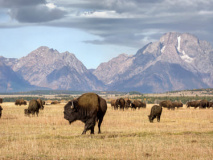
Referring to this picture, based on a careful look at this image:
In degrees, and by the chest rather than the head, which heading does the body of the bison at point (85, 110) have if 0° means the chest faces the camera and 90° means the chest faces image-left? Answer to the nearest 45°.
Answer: approximately 45°
